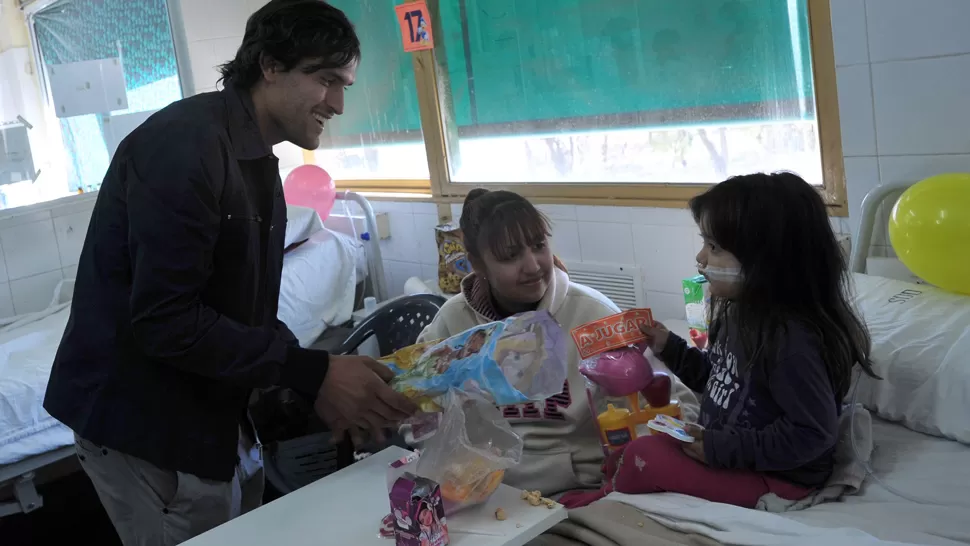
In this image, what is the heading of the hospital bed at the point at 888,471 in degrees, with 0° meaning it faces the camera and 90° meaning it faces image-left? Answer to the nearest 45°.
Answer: approximately 45°

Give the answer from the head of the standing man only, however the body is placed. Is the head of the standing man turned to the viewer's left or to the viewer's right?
to the viewer's right

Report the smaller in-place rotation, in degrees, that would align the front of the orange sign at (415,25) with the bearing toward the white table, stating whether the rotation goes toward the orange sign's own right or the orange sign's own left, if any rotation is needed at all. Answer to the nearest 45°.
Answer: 0° — it already faces it

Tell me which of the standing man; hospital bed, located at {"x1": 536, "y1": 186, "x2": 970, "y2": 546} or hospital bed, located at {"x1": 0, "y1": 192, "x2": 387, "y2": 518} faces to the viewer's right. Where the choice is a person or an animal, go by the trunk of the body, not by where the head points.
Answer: the standing man

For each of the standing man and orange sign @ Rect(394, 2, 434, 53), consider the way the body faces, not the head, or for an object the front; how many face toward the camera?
1

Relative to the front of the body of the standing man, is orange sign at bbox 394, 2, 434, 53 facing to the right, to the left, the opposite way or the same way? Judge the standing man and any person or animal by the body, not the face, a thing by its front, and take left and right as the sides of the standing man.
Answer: to the right

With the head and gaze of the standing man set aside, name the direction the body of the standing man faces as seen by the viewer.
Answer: to the viewer's right

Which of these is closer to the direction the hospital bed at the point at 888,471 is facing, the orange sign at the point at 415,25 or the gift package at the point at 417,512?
the gift package

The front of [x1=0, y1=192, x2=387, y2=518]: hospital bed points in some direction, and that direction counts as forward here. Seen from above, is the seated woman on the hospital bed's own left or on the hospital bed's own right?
on the hospital bed's own left

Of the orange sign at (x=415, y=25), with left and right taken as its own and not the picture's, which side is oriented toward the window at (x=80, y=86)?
right

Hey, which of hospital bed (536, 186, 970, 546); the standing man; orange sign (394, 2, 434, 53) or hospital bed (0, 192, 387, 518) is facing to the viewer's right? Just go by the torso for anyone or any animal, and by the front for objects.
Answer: the standing man
